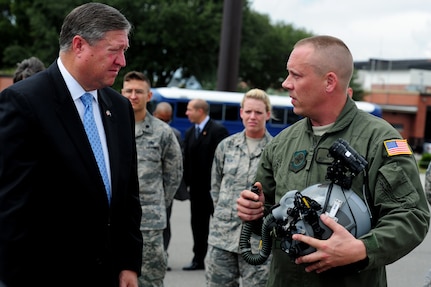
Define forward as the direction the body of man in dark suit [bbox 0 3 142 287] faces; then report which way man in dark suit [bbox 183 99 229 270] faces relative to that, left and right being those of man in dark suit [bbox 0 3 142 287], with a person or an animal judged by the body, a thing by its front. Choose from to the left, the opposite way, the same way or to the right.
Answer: to the right

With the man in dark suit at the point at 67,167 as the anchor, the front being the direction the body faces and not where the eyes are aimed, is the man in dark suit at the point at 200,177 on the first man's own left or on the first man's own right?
on the first man's own left
